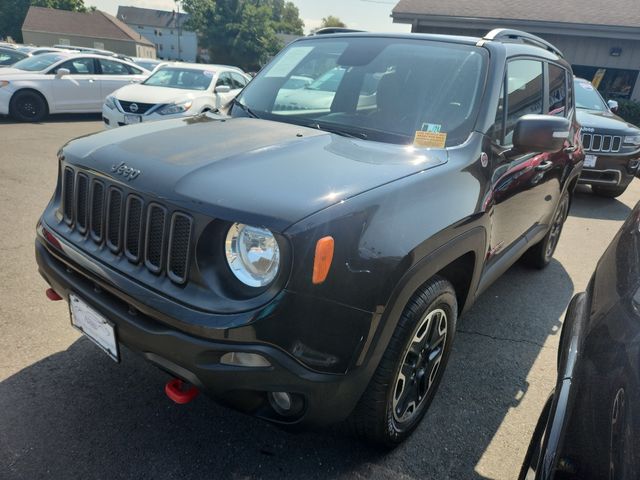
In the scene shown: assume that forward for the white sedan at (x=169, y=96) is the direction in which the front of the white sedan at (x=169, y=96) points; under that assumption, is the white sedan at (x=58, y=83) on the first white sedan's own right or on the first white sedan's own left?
on the first white sedan's own right

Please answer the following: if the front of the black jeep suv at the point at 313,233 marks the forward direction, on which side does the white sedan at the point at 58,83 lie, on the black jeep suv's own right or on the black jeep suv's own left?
on the black jeep suv's own right

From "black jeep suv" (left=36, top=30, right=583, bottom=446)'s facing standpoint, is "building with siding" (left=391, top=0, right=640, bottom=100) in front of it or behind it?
behind

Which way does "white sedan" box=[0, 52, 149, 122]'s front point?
to the viewer's left

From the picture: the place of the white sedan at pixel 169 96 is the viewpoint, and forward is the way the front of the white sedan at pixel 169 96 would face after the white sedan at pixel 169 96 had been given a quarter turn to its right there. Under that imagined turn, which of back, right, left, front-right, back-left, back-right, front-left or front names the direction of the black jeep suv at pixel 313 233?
back-left

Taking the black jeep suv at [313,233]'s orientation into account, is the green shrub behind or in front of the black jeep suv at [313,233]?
behind

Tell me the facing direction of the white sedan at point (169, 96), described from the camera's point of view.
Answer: facing the viewer and to the left of the viewer

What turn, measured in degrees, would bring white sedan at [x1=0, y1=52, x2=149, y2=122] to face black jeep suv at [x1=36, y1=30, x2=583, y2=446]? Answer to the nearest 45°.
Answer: approximately 90° to its left
